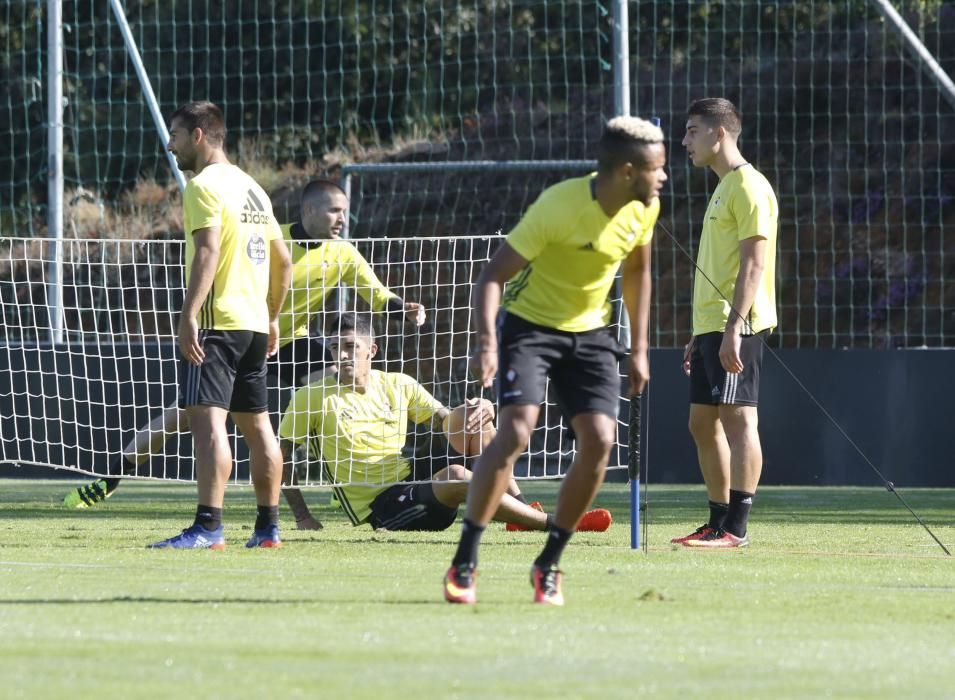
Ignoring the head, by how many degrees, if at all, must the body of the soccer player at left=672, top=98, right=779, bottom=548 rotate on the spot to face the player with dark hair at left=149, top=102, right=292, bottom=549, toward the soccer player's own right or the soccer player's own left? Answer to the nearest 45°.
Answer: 0° — they already face them

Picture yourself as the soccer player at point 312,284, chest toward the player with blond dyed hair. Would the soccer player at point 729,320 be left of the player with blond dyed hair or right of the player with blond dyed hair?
left

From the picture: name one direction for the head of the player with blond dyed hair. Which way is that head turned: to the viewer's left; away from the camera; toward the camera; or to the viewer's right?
to the viewer's right

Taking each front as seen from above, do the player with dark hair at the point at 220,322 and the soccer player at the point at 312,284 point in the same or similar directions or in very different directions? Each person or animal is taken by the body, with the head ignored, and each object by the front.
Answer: very different directions

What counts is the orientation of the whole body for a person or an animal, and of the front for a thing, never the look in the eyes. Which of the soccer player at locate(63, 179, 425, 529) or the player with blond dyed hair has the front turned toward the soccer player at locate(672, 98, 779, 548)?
the soccer player at locate(63, 179, 425, 529)

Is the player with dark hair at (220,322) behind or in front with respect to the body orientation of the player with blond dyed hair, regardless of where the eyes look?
behind

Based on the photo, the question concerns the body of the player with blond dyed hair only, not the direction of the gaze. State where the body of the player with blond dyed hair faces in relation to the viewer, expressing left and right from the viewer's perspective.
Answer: facing the viewer and to the right of the viewer

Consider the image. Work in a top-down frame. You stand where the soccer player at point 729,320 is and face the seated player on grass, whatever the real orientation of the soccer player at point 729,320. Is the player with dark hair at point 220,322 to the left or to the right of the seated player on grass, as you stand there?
left

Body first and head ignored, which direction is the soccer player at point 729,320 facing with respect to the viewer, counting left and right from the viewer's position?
facing to the left of the viewer

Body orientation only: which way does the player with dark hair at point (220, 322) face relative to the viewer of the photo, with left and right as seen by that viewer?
facing away from the viewer and to the left of the viewer

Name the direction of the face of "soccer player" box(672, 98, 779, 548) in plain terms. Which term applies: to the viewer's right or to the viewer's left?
to the viewer's left

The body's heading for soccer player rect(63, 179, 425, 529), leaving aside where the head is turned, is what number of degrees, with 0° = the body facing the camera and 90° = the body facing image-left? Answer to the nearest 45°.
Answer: approximately 315°

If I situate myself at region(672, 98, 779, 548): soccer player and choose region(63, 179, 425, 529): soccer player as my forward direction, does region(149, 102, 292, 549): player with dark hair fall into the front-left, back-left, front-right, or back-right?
front-left

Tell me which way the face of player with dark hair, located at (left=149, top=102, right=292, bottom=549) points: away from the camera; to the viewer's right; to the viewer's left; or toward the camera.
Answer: to the viewer's left
